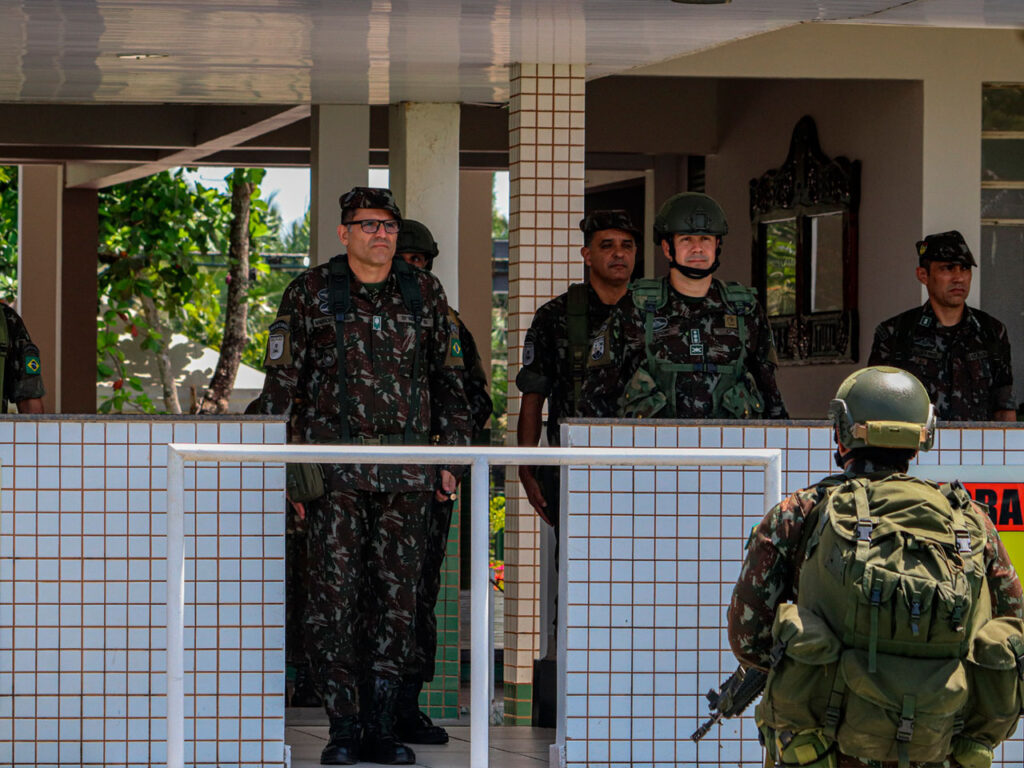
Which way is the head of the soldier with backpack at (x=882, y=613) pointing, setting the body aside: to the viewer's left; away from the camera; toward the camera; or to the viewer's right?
away from the camera

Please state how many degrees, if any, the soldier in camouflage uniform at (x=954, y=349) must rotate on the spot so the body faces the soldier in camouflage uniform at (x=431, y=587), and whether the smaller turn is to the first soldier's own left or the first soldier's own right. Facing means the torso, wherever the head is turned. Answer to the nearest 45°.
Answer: approximately 90° to the first soldier's own right

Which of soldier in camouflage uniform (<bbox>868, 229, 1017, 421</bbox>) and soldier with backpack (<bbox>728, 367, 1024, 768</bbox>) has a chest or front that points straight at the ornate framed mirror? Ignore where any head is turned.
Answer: the soldier with backpack

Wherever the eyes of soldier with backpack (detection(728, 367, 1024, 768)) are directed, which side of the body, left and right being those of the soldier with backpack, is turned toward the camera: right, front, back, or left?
back

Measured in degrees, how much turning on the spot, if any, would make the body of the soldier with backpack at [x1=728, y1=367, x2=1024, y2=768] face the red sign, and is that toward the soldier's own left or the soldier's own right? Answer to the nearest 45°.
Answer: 0° — they already face it

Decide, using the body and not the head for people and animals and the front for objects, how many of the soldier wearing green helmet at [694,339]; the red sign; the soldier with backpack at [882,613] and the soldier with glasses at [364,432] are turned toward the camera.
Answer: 3

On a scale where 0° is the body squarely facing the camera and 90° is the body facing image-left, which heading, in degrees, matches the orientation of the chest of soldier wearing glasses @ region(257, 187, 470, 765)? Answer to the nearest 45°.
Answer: approximately 0°

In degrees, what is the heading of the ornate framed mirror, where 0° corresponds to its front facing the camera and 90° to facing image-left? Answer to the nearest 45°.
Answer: approximately 45°

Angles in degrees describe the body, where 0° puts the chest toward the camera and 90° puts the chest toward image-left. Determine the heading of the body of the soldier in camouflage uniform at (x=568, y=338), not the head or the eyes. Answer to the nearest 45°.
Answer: approximately 315°

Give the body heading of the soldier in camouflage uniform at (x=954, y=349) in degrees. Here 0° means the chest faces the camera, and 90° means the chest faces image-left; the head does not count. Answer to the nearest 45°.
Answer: approximately 315°

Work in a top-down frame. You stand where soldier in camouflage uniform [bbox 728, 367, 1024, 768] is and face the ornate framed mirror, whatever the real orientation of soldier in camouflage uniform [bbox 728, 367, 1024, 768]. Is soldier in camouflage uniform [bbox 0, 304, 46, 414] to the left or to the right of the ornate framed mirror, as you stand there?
left

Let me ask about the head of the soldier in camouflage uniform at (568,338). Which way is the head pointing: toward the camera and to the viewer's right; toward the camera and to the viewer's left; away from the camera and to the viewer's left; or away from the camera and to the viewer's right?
toward the camera and to the viewer's right

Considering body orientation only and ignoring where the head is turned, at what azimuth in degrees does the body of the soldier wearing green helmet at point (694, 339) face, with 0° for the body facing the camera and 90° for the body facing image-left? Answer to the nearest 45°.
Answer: approximately 0°
